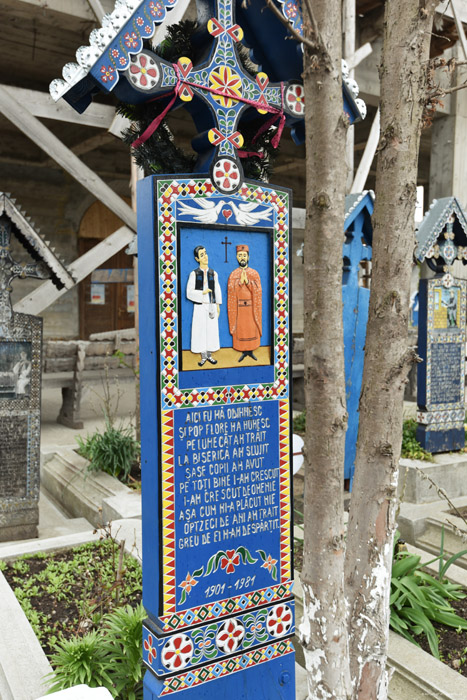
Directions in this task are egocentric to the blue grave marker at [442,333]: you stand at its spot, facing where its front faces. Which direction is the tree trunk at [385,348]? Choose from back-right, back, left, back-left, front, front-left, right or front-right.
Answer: front-right

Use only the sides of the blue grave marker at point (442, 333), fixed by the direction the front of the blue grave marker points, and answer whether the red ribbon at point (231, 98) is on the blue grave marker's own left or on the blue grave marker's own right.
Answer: on the blue grave marker's own right

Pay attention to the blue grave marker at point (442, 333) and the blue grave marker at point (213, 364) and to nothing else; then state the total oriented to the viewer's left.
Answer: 0

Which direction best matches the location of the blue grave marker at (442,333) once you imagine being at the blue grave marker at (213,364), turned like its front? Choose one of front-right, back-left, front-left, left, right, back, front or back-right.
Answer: left

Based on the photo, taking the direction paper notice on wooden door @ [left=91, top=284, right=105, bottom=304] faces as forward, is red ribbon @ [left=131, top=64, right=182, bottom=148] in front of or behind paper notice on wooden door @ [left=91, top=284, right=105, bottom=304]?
in front

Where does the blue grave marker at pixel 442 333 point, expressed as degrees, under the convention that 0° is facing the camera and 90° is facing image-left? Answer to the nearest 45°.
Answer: approximately 315°

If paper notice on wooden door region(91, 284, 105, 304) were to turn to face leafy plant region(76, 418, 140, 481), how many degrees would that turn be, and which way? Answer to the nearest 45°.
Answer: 0° — it already faces it

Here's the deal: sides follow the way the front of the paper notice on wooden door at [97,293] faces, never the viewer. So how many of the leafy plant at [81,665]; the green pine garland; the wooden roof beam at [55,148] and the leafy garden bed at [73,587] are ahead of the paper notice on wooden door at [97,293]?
4

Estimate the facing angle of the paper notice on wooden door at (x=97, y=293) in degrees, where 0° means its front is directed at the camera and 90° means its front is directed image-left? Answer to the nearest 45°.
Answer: approximately 0°

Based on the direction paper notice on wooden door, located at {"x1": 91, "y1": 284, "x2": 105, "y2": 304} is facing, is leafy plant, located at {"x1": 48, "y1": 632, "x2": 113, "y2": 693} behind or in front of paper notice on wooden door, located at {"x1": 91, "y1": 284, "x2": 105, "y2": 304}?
in front

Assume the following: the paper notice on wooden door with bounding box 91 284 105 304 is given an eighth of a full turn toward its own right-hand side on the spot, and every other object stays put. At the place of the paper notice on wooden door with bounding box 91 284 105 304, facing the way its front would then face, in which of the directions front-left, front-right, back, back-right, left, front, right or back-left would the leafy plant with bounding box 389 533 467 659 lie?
front-left

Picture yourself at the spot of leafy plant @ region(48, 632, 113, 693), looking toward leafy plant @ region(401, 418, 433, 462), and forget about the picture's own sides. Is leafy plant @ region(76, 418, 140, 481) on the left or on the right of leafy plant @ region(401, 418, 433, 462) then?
left

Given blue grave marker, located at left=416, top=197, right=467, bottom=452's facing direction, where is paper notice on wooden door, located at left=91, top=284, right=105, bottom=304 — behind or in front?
behind
